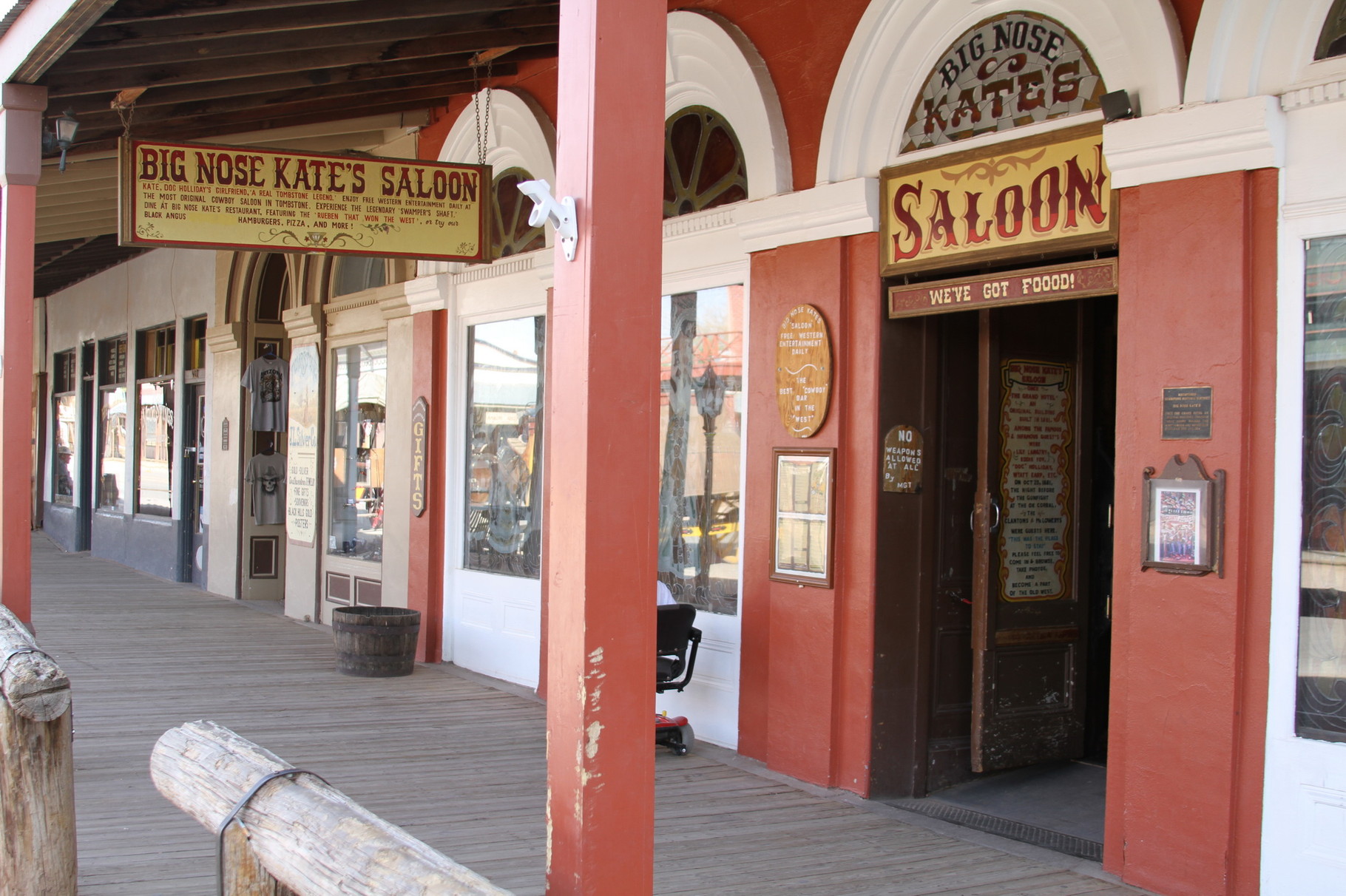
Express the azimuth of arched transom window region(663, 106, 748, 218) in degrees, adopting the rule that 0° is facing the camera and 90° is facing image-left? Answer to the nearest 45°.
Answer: approximately 45°

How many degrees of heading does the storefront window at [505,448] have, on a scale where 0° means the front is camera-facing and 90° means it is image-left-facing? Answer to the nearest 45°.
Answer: approximately 45°

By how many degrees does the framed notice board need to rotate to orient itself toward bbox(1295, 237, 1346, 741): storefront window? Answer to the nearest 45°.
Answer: approximately 90° to its left

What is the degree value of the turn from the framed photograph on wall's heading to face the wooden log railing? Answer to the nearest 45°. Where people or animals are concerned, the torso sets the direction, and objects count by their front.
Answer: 0° — it already faces it

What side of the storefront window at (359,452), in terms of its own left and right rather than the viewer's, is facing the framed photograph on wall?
left

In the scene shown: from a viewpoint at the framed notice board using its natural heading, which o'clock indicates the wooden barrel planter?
The wooden barrel planter is roughly at 3 o'clock from the framed notice board.

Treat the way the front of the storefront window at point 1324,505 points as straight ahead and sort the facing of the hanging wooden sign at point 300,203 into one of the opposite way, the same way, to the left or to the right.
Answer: to the left

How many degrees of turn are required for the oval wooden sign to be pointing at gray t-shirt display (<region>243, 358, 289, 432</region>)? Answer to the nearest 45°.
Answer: approximately 90° to its right

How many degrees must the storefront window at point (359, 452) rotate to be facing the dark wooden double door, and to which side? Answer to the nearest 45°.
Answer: approximately 90° to its left

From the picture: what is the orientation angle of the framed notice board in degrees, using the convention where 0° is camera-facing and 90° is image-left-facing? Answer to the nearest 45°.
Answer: approximately 45°

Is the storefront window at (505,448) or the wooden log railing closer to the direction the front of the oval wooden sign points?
the wooden log railing
